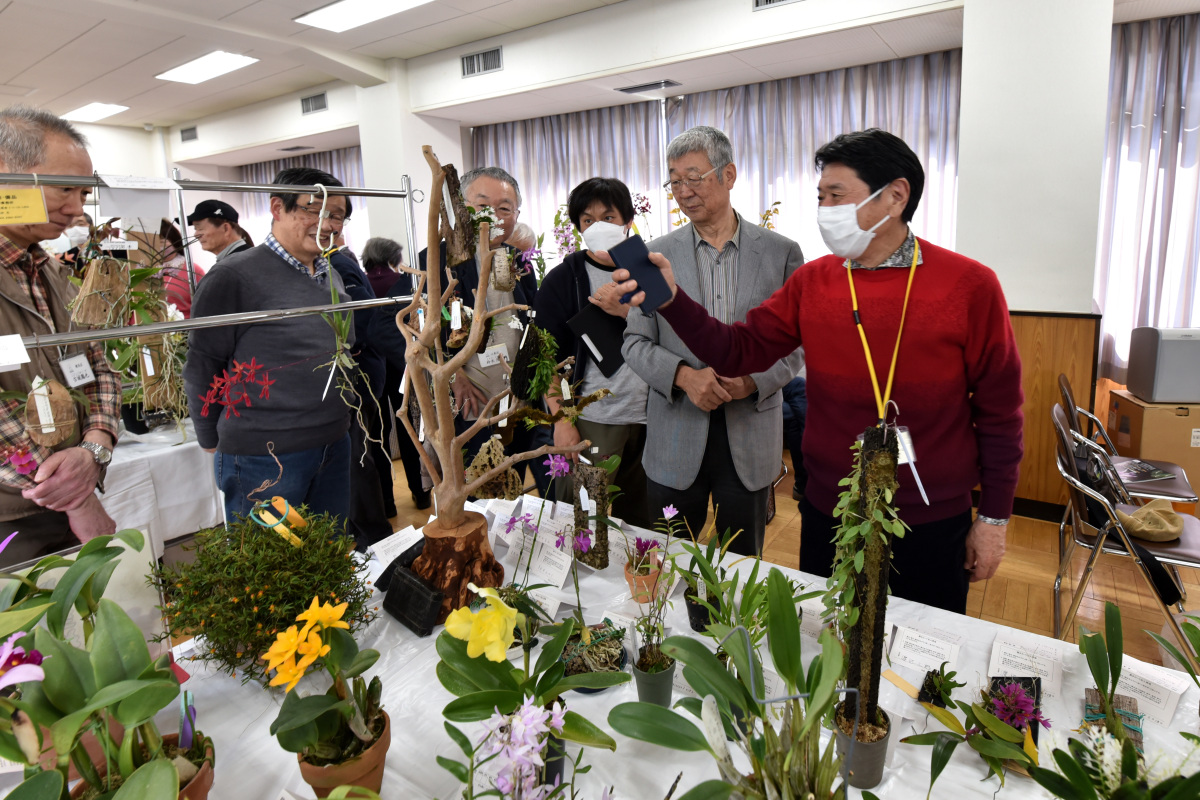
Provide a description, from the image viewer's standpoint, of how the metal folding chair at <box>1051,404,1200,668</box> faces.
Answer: facing to the right of the viewer

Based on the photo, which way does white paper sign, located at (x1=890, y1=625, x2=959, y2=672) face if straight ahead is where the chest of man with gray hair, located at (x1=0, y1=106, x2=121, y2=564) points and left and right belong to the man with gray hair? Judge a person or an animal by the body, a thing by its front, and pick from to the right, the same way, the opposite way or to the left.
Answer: to the right

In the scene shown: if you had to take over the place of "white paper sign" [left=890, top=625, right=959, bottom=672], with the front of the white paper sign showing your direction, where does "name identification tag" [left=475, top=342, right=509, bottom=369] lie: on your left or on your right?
on your right

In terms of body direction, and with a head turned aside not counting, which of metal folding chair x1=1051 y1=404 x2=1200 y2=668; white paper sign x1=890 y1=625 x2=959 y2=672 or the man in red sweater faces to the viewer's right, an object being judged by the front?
the metal folding chair

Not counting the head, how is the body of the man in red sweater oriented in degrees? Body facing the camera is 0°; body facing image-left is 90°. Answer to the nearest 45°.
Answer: approximately 45°

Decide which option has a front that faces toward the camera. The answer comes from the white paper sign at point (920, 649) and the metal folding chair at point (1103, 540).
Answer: the white paper sign

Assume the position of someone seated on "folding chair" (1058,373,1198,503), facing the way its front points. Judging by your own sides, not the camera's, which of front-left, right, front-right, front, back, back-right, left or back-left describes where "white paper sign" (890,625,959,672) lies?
right

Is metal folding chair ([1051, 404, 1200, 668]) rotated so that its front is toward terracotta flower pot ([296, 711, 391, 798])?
no

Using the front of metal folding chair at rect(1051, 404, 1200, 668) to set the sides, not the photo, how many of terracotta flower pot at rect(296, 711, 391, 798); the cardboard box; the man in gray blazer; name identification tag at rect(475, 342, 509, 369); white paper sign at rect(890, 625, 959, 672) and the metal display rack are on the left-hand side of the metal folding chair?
1

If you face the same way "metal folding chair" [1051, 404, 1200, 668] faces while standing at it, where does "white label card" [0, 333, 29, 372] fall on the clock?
The white label card is roughly at 4 o'clock from the metal folding chair.

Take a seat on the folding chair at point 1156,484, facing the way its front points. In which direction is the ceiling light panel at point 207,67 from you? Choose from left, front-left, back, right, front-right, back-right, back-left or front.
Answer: back

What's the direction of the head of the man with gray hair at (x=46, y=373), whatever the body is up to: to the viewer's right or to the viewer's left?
to the viewer's right

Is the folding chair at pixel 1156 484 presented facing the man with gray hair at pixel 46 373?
no

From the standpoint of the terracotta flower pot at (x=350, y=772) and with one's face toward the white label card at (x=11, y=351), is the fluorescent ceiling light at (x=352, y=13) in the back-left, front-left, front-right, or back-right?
front-right

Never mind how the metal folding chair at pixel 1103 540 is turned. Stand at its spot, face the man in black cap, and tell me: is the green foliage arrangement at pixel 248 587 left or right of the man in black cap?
left

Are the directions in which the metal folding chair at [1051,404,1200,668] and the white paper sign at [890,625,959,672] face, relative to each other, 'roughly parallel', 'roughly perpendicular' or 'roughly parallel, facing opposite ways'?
roughly perpendicular

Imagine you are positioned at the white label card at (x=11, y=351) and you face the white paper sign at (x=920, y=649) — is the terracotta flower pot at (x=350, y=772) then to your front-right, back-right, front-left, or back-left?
front-right

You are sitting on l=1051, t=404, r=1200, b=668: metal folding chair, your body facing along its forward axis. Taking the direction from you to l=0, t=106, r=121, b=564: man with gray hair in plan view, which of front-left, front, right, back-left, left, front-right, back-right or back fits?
back-right
